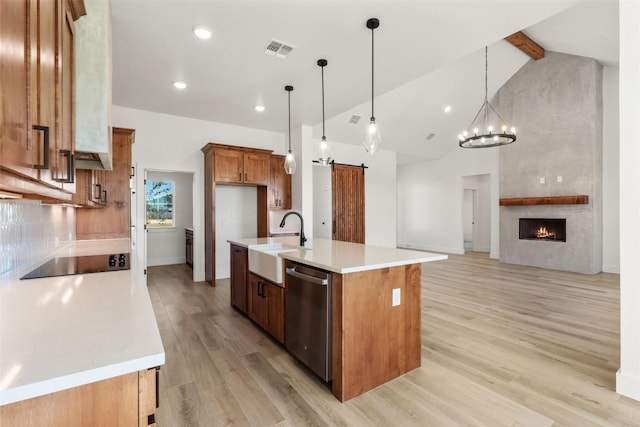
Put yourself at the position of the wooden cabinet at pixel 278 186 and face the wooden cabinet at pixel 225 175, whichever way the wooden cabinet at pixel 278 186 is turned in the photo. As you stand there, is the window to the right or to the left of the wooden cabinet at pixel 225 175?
right

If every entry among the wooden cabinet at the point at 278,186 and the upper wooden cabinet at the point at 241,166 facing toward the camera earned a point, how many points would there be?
2

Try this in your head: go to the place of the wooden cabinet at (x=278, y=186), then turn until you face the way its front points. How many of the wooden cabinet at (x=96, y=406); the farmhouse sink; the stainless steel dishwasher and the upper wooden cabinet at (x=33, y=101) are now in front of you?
4

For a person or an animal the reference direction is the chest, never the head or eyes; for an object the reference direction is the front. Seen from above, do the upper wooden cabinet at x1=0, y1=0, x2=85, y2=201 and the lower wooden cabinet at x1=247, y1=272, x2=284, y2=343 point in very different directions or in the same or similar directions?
very different directions

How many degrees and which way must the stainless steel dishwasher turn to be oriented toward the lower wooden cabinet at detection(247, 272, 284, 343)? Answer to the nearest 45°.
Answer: approximately 90° to its right

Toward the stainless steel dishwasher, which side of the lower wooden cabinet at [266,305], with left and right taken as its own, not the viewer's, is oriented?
left

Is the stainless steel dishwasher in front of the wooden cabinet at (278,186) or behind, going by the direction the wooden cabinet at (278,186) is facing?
in front

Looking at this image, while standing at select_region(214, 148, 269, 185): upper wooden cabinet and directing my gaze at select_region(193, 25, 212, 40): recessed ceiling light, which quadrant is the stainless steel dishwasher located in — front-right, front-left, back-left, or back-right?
front-left

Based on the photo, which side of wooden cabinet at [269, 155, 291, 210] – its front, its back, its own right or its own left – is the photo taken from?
front

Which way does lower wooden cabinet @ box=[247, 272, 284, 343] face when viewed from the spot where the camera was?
facing the viewer and to the left of the viewer

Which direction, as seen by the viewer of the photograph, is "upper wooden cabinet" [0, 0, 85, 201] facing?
facing to the right of the viewer

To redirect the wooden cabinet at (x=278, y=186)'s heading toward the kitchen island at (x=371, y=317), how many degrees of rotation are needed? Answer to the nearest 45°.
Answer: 0° — it already faces it

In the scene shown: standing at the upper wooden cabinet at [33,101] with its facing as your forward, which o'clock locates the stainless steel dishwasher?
The stainless steel dishwasher is roughly at 11 o'clock from the upper wooden cabinet.

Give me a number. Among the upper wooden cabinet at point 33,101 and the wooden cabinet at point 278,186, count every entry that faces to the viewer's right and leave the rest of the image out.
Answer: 1

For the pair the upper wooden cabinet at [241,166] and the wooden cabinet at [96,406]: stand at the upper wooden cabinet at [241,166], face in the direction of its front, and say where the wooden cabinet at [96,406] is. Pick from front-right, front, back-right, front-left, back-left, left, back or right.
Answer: front

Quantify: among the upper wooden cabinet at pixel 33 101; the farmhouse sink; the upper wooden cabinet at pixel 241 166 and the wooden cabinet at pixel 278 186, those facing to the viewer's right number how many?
1

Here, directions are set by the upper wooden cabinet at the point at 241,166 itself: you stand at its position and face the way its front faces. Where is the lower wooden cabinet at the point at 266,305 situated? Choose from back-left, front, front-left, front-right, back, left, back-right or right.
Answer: front

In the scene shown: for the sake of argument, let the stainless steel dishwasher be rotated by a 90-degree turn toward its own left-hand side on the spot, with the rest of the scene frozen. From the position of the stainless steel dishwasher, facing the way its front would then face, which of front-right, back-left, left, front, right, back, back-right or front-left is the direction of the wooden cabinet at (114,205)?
back
